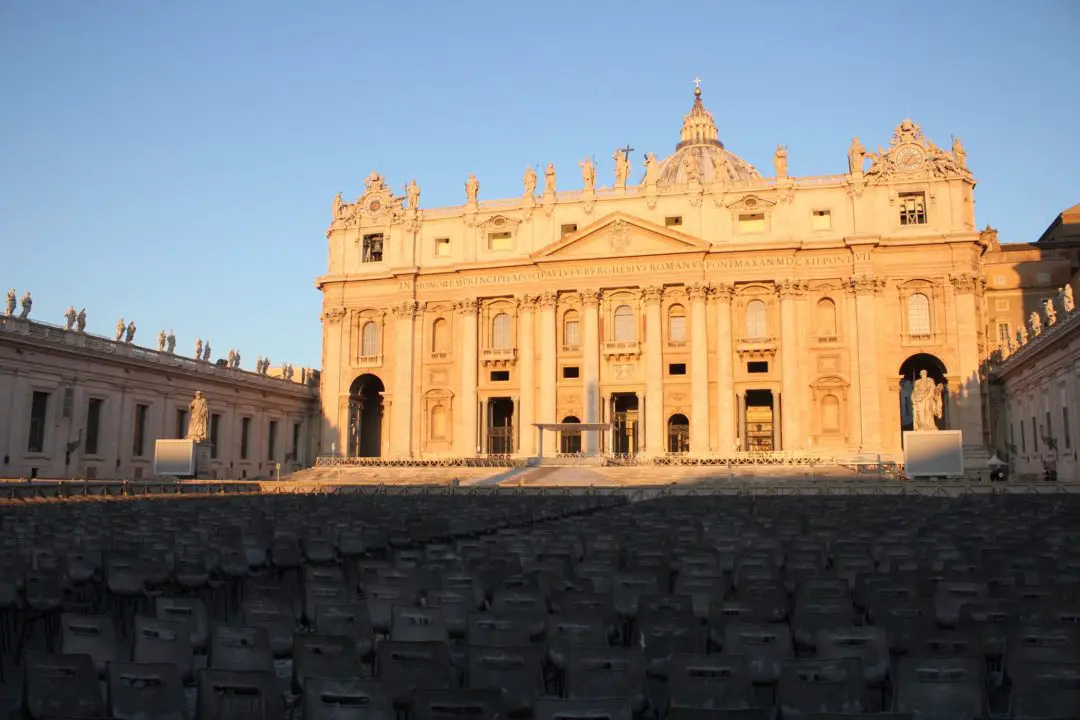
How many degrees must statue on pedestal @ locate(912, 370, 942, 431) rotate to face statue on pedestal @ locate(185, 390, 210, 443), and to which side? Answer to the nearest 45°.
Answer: approximately 90° to its right

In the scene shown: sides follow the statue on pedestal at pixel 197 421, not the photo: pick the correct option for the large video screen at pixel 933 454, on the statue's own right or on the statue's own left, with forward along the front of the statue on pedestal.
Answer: on the statue's own left

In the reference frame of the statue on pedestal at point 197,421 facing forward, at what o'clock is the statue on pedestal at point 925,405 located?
the statue on pedestal at point 925,405 is roughly at 10 o'clock from the statue on pedestal at point 197,421.

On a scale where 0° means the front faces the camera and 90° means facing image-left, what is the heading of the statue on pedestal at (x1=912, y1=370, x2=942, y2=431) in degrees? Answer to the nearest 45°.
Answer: approximately 0°

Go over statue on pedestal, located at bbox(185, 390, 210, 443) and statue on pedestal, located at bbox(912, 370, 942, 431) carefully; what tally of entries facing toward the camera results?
2
